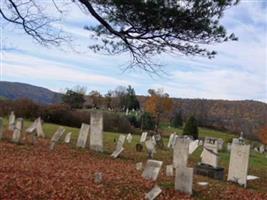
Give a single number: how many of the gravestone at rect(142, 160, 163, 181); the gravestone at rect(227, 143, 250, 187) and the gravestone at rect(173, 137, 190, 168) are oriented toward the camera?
3

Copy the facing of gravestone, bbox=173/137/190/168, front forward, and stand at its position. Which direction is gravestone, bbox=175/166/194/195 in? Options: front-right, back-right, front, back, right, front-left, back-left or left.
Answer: front

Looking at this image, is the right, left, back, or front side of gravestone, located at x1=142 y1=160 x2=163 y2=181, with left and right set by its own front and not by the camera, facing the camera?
front

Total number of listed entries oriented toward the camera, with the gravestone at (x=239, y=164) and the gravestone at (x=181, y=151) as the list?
2

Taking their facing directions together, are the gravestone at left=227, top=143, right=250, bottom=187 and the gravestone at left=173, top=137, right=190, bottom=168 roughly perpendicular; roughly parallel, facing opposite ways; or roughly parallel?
roughly parallel

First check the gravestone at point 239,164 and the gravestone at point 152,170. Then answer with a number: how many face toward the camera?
2

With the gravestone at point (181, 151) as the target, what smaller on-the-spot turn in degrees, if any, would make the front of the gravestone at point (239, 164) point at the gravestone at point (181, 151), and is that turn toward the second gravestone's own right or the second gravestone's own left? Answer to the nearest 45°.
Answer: approximately 90° to the second gravestone's own right

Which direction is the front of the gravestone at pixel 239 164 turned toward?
toward the camera

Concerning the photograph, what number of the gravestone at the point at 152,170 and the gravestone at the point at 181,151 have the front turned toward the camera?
2

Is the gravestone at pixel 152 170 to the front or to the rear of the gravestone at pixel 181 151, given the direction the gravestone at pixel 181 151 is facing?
to the front
